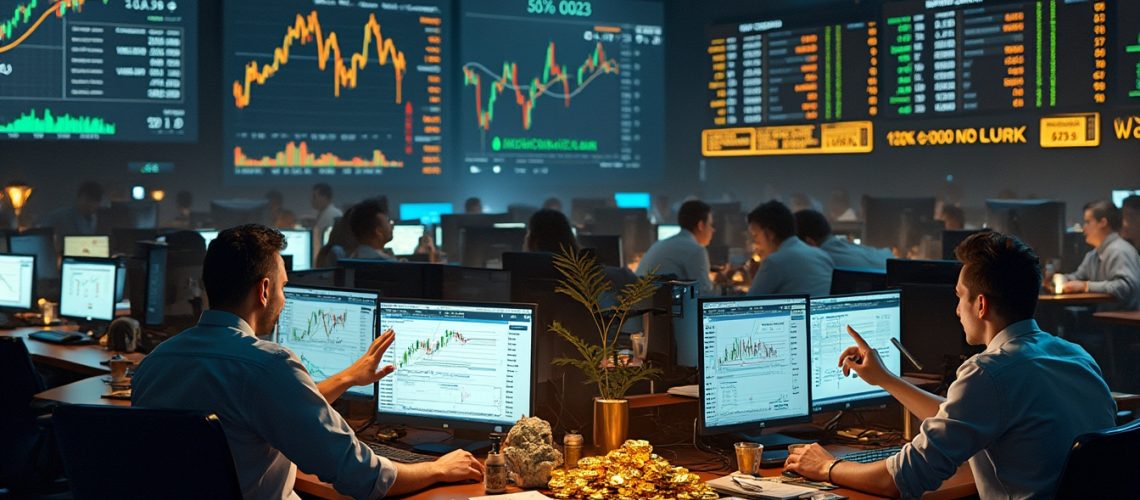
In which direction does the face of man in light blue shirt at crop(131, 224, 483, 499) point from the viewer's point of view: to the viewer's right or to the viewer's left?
to the viewer's right

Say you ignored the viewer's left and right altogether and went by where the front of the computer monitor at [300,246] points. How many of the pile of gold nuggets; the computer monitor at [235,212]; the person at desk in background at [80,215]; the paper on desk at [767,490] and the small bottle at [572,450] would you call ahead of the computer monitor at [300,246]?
3

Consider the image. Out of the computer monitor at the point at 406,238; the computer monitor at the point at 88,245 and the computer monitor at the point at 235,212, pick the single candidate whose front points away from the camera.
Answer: the computer monitor at the point at 235,212

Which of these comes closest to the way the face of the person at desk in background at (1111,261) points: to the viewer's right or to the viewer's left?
to the viewer's left

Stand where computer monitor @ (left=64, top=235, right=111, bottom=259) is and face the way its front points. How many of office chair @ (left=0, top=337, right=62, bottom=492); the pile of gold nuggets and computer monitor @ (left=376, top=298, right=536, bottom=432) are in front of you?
3

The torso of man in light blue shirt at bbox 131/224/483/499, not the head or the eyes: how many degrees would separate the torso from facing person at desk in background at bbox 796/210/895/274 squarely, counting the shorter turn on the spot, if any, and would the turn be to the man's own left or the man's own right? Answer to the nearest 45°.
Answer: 0° — they already face them
